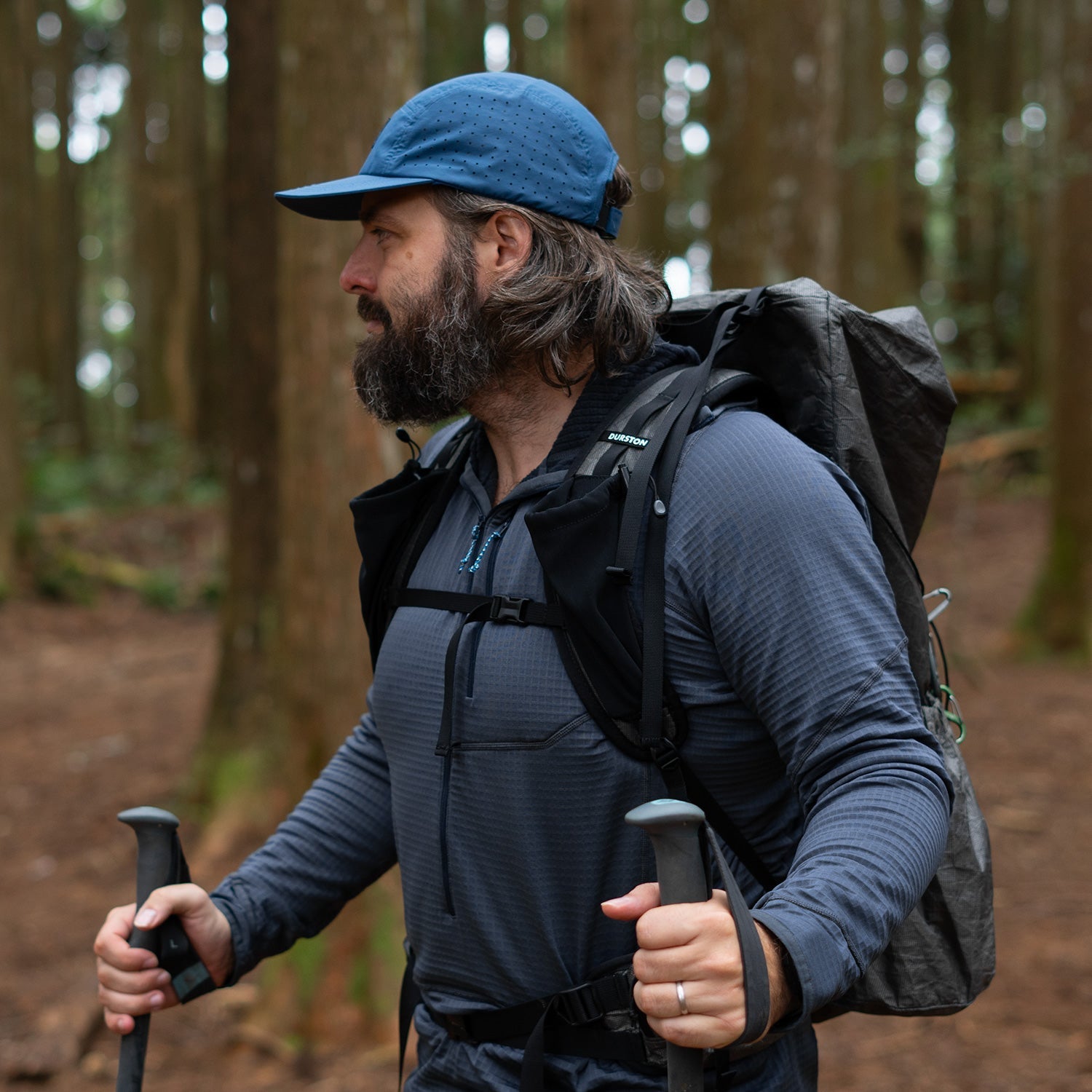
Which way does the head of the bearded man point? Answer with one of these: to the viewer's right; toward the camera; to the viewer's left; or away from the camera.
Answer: to the viewer's left

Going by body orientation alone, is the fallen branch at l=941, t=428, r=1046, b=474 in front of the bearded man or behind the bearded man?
behind

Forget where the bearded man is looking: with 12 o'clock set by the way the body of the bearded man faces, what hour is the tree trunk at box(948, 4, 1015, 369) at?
The tree trunk is roughly at 5 o'clock from the bearded man.

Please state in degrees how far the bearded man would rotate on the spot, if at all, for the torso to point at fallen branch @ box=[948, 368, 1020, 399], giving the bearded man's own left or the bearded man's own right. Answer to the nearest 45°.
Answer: approximately 135° to the bearded man's own right

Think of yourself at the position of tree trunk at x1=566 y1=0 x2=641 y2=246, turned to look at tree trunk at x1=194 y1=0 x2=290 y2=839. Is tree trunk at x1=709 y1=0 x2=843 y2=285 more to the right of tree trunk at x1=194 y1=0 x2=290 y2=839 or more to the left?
left

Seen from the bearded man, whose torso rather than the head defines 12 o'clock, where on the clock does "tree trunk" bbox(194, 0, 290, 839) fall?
The tree trunk is roughly at 4 o'clock from the bearded man.

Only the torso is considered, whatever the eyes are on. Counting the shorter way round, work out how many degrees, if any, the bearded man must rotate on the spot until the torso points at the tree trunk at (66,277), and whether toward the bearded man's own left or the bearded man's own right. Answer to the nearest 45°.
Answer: approximately 135° to the bearded man's own right

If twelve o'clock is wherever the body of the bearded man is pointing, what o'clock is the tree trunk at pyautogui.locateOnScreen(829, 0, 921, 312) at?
The tree trunk is roughly at 5 o'clock from the bearded man.

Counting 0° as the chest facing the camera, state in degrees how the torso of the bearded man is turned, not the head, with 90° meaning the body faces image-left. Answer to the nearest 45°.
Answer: approximately 45°

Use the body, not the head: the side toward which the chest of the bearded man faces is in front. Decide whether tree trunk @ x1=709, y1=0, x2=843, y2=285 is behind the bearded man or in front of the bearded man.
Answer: behind
